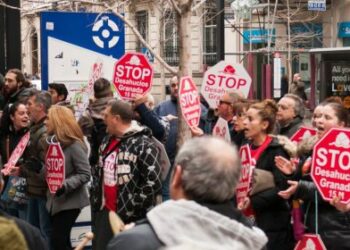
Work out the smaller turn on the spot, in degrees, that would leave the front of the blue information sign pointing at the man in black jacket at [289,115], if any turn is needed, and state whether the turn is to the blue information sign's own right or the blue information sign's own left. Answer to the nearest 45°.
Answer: approximately 45° to the blue information sign's own left

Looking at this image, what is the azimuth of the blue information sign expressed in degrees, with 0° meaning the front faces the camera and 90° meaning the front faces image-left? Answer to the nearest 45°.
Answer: approximately 0°

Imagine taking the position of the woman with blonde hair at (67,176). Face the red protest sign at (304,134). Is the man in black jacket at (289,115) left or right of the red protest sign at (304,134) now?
left

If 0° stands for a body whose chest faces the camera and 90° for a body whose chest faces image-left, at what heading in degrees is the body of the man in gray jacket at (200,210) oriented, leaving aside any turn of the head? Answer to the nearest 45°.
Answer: approximately 135°

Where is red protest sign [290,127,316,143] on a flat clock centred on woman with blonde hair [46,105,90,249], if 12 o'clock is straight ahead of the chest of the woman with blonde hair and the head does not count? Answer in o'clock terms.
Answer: The red protest sign is roughly at 7 o'clock from the woman with blonde hair.

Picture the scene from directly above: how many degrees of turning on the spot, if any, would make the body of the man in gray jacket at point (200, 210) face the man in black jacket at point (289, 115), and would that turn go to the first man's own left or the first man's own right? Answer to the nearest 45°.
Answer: approximately 45° to the first man's own right

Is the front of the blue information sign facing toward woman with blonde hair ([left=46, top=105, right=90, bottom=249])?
yes

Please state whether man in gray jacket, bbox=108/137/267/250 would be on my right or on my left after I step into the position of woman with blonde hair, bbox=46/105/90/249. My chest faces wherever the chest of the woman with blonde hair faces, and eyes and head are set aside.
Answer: on my left
